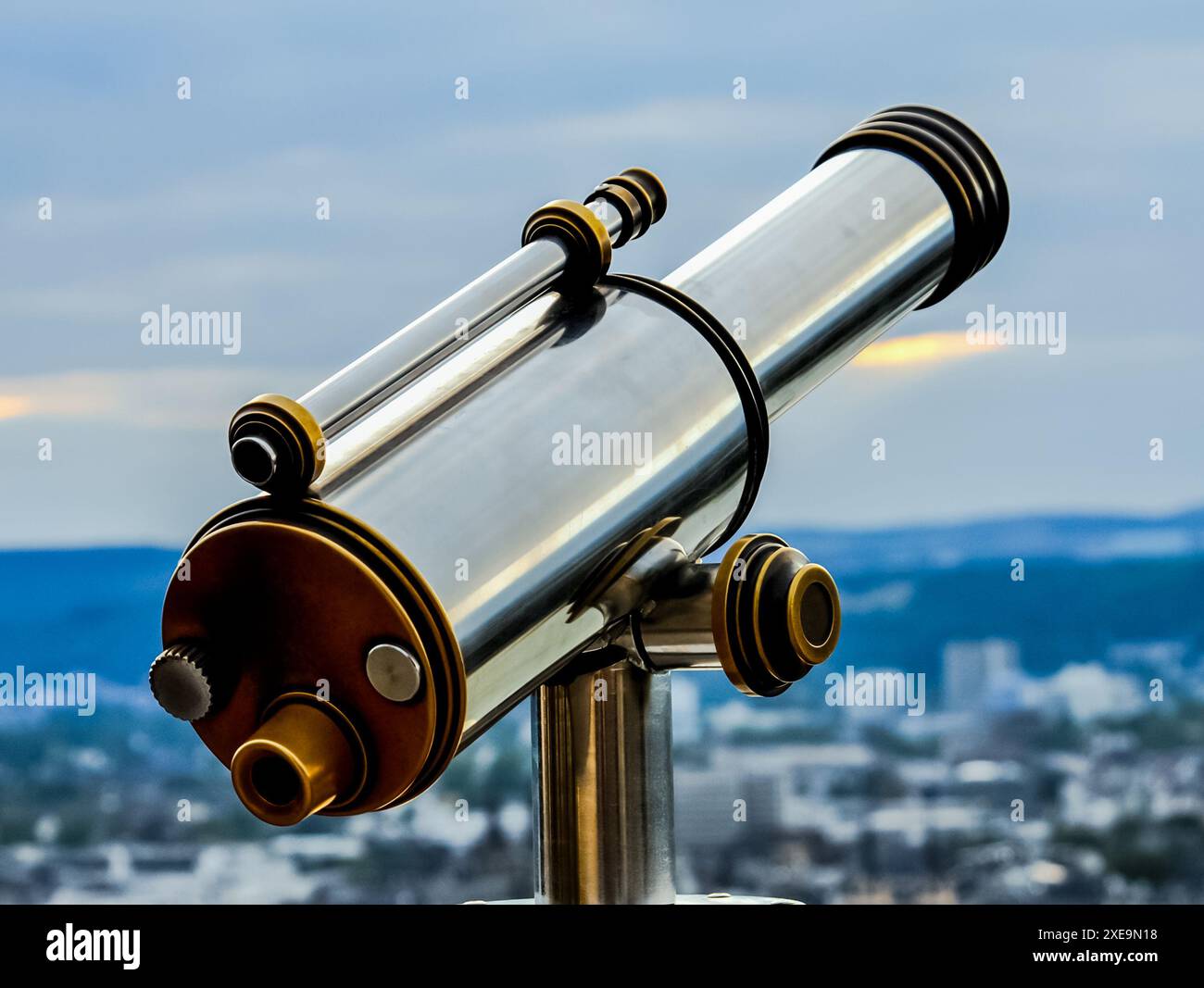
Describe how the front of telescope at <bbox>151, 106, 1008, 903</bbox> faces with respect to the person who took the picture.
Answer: facing away from the viewer and to the right of the viewer

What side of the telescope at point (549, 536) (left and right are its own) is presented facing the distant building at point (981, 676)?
front
